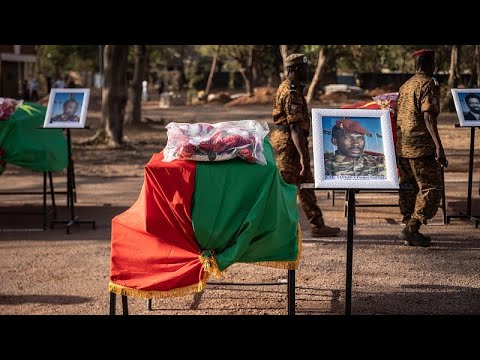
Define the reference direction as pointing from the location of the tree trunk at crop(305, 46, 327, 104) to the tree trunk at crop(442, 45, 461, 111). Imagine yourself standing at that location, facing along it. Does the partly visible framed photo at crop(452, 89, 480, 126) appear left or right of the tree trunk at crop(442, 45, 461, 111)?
right

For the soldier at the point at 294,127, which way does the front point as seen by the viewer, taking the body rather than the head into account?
to the viewer's right

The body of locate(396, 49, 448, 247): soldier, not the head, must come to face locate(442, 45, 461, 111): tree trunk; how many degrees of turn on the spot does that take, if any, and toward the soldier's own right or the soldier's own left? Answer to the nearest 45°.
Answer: approximately 45° to the soldier's own left

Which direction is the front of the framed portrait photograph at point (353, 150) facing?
toward the camera

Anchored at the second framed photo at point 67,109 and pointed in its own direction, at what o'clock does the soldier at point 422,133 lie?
The soldier is roughly at 10 o'clock from the second framed photo.

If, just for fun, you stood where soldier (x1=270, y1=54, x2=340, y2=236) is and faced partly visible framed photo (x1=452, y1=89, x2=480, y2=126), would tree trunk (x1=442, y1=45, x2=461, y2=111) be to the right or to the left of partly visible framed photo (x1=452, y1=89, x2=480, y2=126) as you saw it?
left

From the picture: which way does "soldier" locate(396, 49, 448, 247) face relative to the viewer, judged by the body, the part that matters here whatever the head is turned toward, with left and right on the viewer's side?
facing away from the viewer and to the right of the viewer

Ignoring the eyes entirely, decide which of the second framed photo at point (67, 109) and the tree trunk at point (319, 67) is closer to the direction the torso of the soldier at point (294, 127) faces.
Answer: the tree trunk

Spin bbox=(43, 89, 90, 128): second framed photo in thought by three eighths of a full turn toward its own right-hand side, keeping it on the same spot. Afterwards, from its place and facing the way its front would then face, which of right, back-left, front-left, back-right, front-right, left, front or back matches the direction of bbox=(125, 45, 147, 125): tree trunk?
front-right

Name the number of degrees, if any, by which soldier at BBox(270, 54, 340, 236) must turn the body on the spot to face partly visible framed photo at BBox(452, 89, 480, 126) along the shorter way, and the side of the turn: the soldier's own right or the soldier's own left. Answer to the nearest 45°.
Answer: approximately 45° to the soldier's own left

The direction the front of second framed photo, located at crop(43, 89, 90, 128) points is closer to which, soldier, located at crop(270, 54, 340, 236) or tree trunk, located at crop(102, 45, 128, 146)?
the soldier

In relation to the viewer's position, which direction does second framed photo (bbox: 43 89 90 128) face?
facing the viewer

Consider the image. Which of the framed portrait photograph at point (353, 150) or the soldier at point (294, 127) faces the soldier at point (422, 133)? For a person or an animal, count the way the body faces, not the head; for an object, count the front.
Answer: the soldier at point (294, 127)

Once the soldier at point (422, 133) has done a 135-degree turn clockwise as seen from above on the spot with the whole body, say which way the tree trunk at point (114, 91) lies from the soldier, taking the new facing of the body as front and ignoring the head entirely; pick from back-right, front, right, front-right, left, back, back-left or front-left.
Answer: back-right
